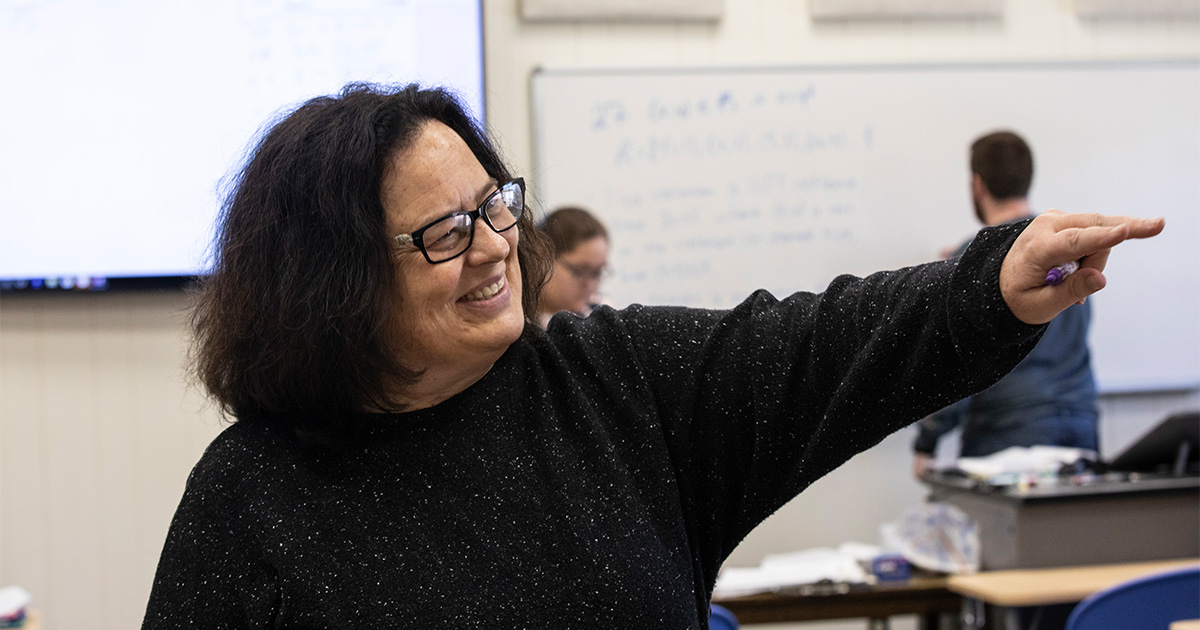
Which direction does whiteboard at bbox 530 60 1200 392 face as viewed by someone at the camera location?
facing the viewer

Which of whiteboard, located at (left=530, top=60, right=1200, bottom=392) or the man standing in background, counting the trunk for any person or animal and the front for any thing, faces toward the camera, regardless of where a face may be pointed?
the whiteboard

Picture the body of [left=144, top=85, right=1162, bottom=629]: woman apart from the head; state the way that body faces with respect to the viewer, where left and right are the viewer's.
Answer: facing the viewer and to the right of the viewer

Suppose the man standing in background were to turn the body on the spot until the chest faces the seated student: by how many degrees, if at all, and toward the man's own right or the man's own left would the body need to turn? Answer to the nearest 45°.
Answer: approximately 90° to the man's own left

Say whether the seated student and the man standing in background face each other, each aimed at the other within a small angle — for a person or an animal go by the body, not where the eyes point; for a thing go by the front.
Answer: no

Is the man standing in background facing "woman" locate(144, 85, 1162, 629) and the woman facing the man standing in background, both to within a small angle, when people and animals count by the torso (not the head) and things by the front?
no

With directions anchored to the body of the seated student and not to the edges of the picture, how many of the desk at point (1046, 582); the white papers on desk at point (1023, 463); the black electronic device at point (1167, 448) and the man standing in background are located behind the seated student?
0

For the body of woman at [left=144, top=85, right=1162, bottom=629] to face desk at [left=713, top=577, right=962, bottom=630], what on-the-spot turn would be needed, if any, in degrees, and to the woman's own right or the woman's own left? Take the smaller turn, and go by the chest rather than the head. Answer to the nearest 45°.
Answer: approximately 90° to the woman's own left

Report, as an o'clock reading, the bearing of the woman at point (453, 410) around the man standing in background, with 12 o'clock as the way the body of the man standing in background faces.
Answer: The woman is roughly at 8 o'clock from the man standing in background.

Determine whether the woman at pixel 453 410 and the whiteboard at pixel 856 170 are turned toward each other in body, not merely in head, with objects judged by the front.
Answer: no

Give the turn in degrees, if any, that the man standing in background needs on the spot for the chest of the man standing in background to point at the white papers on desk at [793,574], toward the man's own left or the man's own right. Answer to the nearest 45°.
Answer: approximately 90° to the man's own left

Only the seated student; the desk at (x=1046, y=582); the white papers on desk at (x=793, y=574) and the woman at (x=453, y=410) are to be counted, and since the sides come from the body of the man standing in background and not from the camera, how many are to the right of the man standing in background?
0
